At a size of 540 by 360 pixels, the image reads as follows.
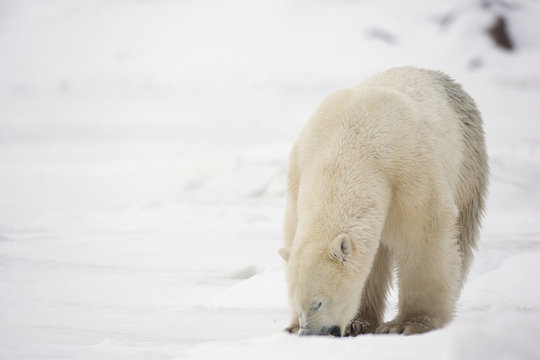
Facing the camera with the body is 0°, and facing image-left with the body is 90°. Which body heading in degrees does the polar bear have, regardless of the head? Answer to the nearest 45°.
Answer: approximately 45°
